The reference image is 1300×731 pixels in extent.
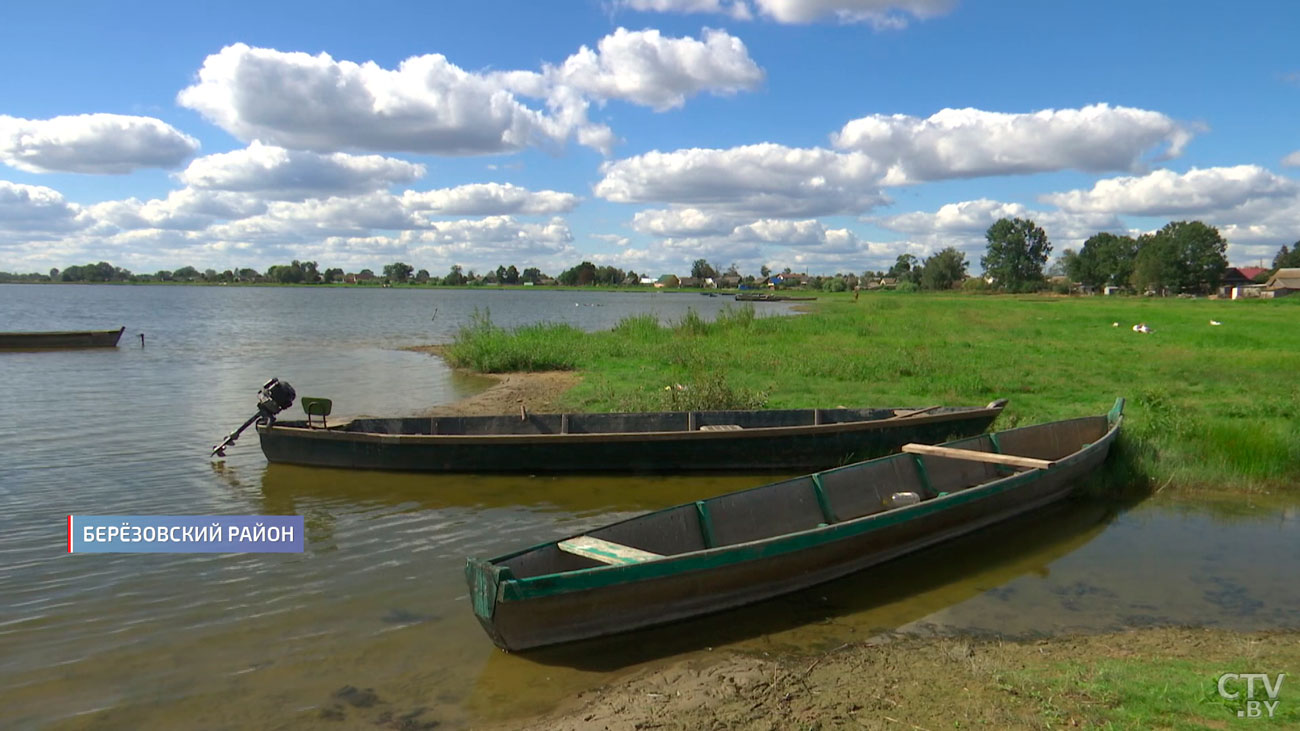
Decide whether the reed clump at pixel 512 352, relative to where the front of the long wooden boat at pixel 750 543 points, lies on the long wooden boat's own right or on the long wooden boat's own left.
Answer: on the long wooden boat's own left

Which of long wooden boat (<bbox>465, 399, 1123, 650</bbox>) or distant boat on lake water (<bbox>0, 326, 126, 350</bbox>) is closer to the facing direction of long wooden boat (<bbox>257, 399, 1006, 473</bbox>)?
the long wooden boat

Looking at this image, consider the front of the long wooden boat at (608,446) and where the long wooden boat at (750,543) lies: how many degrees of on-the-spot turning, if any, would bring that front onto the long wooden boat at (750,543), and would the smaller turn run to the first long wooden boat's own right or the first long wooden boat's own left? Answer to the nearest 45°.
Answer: approximately 90° to the first long wooden boat's own right

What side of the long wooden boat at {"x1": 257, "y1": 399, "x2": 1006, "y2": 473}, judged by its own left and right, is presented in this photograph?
right

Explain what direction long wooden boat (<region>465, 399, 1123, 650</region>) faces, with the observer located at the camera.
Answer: facing away from the viewer and to the right of the viewer
